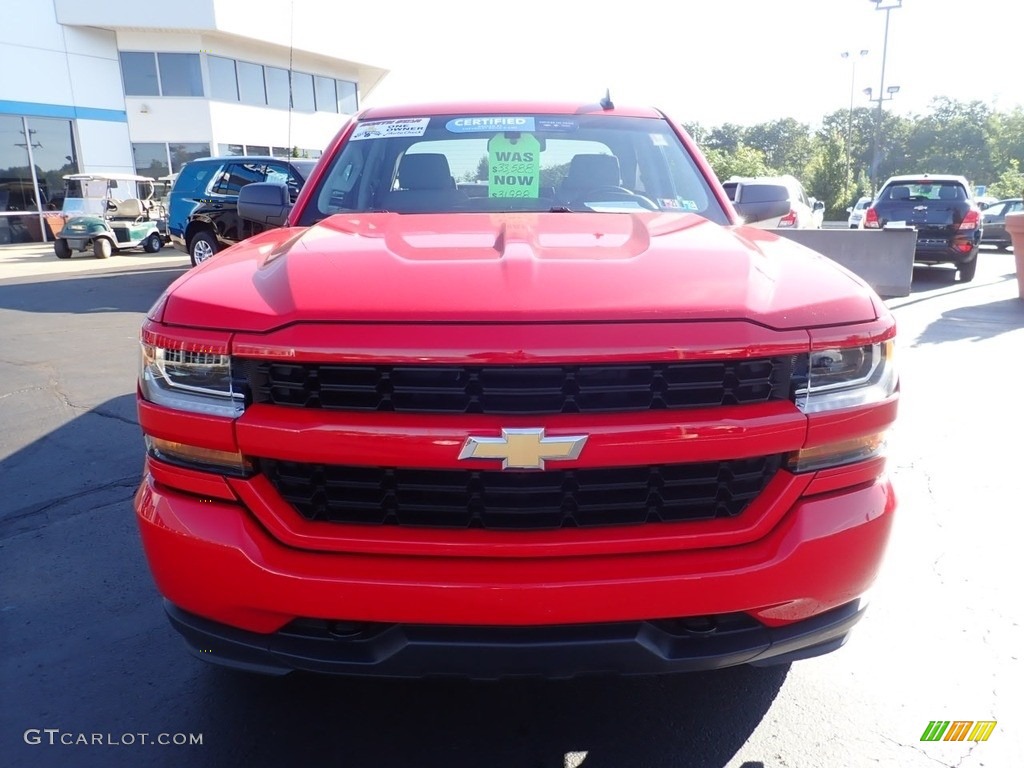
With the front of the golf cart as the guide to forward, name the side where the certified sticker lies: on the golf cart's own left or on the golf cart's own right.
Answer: on the golf cart's own left

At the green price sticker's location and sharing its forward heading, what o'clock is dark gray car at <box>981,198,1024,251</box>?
The dark gray car is roughly at 7 o'clock from the green price sticker.

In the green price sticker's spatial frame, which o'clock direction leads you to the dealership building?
The dealership building is roughly at 5 o'clock from the green price sticker.

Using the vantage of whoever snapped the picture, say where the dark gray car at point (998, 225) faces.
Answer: facing away from the viewer and to the right of the viewer

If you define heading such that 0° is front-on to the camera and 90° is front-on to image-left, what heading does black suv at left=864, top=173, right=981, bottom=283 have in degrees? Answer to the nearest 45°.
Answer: approximately 180°

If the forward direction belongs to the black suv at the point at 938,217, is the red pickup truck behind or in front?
behind

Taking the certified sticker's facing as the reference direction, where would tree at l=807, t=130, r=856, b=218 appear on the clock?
The tree is roughly at 7 o'clock from the certified sticker.

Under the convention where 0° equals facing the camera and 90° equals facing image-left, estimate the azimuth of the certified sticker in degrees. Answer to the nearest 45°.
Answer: approximately 0°

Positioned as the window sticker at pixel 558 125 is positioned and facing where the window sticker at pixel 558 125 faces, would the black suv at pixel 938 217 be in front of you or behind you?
behind

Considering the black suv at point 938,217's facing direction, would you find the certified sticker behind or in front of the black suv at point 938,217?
behind

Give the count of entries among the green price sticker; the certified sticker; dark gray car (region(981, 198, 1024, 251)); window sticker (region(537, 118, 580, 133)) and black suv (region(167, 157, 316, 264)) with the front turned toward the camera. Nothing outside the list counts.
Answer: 3

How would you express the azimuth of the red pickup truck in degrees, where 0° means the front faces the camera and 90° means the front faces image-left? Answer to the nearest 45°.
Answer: approximately 0°
